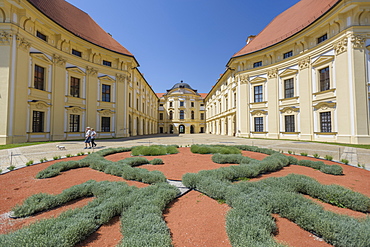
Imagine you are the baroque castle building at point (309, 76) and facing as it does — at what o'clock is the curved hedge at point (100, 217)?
The curved hedge is roughly at 11 o'clock from the baroque castle building.

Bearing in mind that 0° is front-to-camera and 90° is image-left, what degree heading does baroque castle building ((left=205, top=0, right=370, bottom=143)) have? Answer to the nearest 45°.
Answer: approximately 45°

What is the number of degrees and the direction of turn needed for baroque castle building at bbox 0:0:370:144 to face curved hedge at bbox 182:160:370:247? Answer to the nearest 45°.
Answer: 0° — it already faces it

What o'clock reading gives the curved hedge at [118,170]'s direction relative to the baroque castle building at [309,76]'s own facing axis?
The curved hedge is roughly at 11 o'clock from the baroque castle building.

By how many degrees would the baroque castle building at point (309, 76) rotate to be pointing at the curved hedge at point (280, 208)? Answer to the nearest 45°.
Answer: approximately 45° to its left
